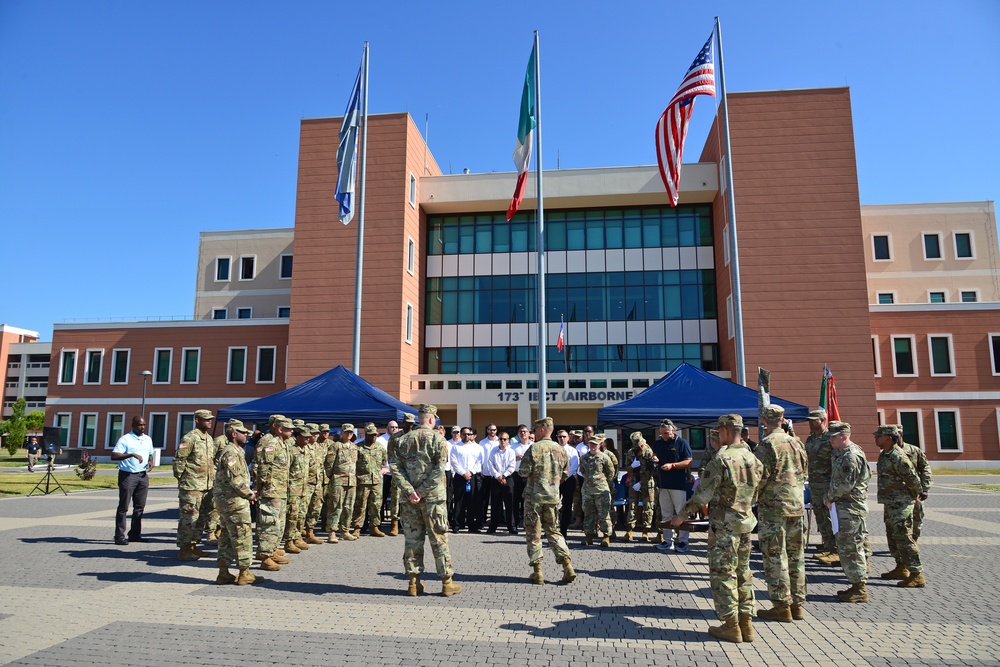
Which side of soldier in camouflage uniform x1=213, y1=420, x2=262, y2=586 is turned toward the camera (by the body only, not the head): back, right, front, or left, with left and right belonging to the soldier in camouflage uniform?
right

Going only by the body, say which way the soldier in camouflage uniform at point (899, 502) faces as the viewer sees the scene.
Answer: to the viewer's left

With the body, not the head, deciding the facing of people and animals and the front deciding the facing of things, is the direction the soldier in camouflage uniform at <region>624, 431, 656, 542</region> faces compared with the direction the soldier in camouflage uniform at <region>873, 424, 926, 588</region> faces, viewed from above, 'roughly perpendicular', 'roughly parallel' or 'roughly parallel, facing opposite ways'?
roughly perpendicular

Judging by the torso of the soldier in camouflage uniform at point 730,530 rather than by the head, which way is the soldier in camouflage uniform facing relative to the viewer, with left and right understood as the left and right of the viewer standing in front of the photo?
facing away from the viewer and to the left of the viewer

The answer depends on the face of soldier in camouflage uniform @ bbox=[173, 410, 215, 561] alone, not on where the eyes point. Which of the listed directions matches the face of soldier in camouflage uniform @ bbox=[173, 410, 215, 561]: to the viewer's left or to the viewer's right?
to the viewer's right

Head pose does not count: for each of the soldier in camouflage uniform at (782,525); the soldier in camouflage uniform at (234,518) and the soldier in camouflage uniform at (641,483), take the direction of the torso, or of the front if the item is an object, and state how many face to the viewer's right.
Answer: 1

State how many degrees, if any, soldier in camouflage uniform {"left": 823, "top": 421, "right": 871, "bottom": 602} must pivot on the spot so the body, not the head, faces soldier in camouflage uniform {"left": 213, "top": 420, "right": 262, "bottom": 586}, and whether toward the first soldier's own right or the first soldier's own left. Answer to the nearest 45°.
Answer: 0° — they already face them

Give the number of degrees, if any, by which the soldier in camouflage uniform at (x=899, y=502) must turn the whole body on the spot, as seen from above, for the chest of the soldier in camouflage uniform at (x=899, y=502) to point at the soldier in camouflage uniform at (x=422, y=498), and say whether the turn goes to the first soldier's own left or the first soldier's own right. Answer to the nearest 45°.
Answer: approximately 45° to the first soldier's own left

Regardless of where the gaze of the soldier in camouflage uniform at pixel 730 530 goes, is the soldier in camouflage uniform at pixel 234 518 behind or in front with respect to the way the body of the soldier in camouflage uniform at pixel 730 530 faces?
in front

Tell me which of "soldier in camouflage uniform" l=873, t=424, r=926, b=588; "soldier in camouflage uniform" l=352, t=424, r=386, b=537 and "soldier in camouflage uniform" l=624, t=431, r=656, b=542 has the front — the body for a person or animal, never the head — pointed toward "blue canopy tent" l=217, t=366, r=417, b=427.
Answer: "soldier in camouflage uniform" l=873, t=424, r=926, b=588

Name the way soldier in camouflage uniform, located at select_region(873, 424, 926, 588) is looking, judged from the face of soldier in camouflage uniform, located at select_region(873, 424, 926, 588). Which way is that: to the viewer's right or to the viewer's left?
to the viewer's left

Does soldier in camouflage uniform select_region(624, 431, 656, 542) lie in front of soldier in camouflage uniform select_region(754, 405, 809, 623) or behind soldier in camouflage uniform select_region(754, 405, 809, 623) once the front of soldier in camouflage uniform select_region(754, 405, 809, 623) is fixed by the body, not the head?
in front

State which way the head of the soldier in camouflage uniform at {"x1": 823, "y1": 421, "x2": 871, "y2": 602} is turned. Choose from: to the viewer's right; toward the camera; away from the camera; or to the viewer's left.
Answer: to the viewer's left

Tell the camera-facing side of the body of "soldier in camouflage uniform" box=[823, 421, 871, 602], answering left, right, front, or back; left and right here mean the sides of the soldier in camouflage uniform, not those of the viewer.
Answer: left

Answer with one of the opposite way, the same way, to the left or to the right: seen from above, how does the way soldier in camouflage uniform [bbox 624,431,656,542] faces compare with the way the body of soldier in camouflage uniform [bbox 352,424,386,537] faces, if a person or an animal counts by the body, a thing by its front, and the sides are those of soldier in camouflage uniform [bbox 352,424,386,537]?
the same way

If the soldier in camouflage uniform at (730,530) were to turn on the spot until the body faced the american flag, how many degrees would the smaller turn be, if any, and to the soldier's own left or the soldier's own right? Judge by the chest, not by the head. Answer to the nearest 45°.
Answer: approximately 45° to the soldier's own right
